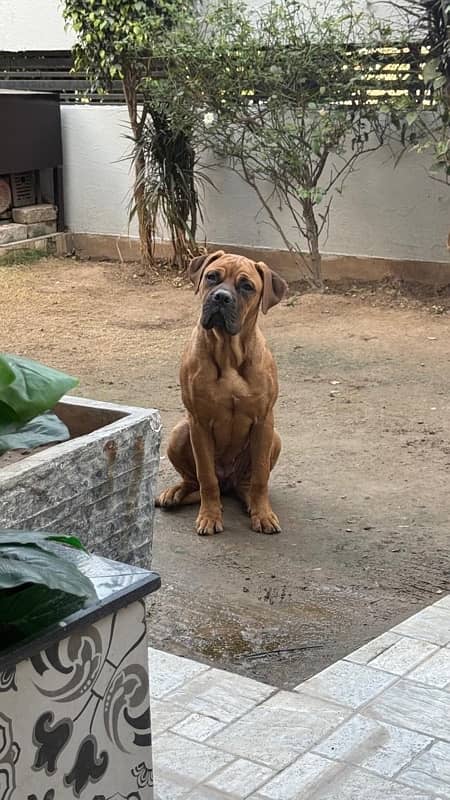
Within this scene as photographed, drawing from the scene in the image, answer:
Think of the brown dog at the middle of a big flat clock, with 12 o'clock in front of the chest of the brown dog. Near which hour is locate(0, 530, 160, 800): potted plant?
The potted plant is roughly at 12 o'clock from the brown dog.

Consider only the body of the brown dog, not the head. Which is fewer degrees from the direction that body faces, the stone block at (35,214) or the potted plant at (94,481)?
the potted plant

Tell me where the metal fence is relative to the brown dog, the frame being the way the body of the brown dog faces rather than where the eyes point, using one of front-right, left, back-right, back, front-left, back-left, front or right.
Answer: back

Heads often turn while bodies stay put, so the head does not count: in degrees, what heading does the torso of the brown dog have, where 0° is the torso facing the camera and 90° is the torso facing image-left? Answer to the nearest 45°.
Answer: approximately 0°

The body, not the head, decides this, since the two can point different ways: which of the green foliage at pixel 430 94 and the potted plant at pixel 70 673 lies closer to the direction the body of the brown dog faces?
the potted plant

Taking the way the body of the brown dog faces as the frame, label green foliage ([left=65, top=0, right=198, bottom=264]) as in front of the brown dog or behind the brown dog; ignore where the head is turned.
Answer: behind

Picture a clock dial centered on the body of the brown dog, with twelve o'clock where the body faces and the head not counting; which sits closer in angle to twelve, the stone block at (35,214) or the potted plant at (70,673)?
the potted plant

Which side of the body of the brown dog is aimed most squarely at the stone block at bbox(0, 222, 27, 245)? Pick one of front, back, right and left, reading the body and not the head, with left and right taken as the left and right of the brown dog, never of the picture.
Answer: back

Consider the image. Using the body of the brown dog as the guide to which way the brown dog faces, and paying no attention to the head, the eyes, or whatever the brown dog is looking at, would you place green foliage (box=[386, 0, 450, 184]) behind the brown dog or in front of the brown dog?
behind

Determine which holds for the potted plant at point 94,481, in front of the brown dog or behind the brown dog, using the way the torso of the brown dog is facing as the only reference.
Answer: in front

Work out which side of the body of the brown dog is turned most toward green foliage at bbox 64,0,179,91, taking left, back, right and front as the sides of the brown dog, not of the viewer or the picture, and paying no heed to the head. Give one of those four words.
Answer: back
